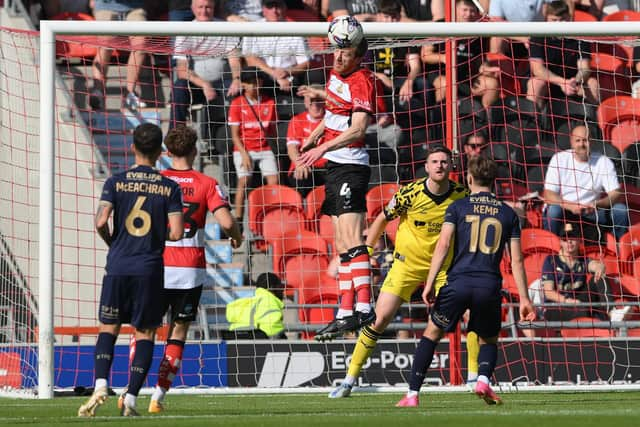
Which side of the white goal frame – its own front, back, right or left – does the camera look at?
front

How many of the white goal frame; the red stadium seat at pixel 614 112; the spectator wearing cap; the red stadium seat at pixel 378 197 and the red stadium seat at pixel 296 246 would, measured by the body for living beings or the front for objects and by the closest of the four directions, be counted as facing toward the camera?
5

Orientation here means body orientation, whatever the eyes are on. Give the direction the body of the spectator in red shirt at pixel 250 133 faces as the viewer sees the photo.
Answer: toward the camera

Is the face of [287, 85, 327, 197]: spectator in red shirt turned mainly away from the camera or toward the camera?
toward the camera

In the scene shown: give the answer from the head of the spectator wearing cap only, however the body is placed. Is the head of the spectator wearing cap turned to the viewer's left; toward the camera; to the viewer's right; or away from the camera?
toward the camera

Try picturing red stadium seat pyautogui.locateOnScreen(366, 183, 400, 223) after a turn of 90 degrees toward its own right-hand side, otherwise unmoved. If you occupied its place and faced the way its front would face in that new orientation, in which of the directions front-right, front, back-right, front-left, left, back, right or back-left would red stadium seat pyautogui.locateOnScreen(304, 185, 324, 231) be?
front

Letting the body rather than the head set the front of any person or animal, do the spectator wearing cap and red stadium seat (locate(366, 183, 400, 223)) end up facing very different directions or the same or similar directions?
same or similar directions

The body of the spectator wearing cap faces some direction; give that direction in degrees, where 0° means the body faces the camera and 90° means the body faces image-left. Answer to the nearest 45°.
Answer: approximately 0°

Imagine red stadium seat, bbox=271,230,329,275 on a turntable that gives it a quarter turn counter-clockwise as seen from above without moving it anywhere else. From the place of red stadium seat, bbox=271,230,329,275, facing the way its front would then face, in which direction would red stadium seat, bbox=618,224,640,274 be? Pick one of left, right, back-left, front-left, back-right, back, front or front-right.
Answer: front

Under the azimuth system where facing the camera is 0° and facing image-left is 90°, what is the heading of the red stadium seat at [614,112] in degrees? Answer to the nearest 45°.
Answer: approximately 0°

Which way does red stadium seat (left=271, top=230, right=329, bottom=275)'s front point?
toward the camera

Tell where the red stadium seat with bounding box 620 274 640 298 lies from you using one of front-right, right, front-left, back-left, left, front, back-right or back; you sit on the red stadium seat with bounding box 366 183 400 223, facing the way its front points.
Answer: left
